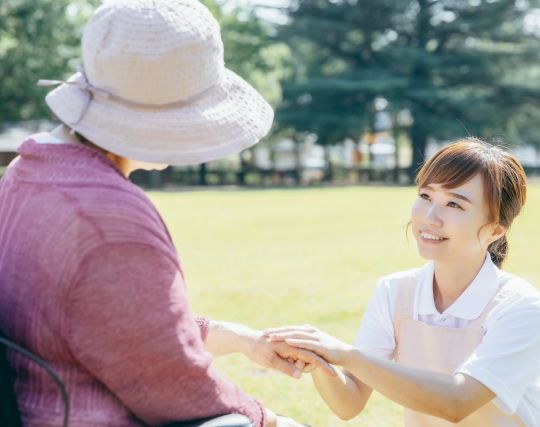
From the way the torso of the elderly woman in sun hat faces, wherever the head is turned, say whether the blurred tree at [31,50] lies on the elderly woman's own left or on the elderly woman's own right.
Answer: on the elderly woman's own left

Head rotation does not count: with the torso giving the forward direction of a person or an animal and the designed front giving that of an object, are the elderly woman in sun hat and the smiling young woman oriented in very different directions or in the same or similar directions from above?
very different directions

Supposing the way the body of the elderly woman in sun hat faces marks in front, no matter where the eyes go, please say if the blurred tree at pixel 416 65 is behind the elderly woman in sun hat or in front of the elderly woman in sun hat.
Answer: in front

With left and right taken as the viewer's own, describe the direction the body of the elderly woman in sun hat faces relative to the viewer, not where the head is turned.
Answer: facing away from the viewer and to the right of the viewer

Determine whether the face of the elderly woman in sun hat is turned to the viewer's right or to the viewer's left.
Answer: to the viewer's right

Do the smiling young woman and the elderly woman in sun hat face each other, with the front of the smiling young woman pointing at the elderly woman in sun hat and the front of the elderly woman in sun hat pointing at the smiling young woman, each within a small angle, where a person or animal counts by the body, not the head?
yes

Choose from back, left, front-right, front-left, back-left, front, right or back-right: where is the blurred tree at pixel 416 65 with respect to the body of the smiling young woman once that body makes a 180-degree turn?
front-left

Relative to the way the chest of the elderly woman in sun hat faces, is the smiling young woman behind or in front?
in front

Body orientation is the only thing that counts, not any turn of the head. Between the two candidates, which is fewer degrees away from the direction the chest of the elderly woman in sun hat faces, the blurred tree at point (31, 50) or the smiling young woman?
the smiling young woman

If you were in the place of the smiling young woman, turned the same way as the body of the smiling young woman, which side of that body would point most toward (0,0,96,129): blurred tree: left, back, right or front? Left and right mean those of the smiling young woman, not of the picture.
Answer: right

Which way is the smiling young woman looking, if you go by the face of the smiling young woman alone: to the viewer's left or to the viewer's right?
to the viewer's left

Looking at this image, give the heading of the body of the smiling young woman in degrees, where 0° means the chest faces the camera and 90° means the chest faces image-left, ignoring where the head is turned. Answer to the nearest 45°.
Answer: approximately 45°

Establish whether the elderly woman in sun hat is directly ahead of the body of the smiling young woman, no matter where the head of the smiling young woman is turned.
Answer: yes
